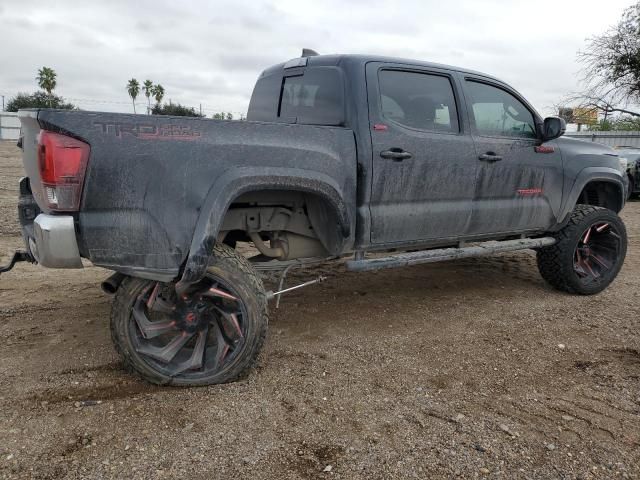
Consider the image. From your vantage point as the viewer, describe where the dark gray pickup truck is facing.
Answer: facing away from the viewer and to the right of the viewer

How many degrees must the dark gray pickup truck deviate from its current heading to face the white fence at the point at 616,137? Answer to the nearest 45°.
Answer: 0° — it already faces it

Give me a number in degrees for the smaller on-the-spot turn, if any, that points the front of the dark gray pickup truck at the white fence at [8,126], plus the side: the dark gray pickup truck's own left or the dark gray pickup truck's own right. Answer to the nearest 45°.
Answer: approximately 90° to the dark gray pickup truck's own left

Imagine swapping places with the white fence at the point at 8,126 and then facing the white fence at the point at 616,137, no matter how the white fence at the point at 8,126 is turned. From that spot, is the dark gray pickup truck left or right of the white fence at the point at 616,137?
right
